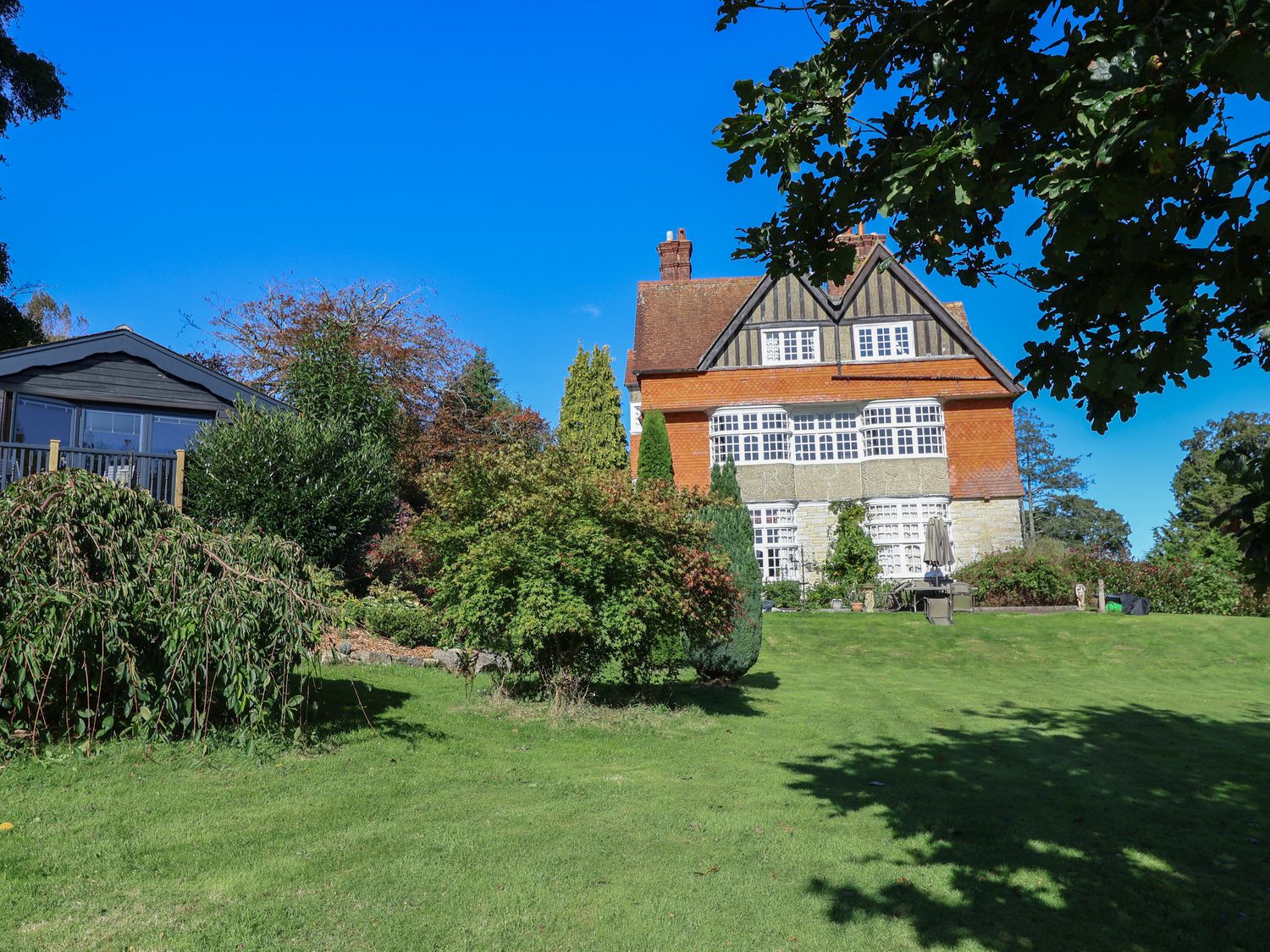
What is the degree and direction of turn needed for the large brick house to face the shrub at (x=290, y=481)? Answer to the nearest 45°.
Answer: approximately 45° to its right

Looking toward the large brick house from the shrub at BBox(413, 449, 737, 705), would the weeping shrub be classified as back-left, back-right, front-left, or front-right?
back-left

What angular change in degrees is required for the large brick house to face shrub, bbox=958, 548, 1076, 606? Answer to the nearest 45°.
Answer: approximately 45° to its left

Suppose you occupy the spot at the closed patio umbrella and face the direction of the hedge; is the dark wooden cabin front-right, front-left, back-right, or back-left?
back-right

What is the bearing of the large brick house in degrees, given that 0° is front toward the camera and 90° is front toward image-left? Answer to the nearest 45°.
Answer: approximately 0°

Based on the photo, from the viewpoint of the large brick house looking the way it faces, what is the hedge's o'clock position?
The hedge is roughly at 10 o'clock from the large brick house.

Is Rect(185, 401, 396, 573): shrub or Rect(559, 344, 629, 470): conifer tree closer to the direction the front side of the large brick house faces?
the shrub
